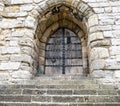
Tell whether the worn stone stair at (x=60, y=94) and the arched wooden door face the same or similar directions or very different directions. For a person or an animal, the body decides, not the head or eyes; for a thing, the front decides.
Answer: same or similar directions

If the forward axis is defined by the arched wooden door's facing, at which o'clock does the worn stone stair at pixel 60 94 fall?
The worn stone stair is roughly at 12 o'clock from the arched wooden door.

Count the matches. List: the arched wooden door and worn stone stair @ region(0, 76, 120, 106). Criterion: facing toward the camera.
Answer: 2

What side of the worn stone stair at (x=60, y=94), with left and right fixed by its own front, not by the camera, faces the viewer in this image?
front

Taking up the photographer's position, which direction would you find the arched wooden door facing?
facing the viewer

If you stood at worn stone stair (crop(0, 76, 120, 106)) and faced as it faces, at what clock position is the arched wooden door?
The arched wooden door is roughly at 6 o'clock from the worn stone stair.

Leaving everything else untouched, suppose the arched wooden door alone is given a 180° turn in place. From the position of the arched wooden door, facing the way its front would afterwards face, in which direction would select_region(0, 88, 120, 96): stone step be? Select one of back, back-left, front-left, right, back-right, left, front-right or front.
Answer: back
